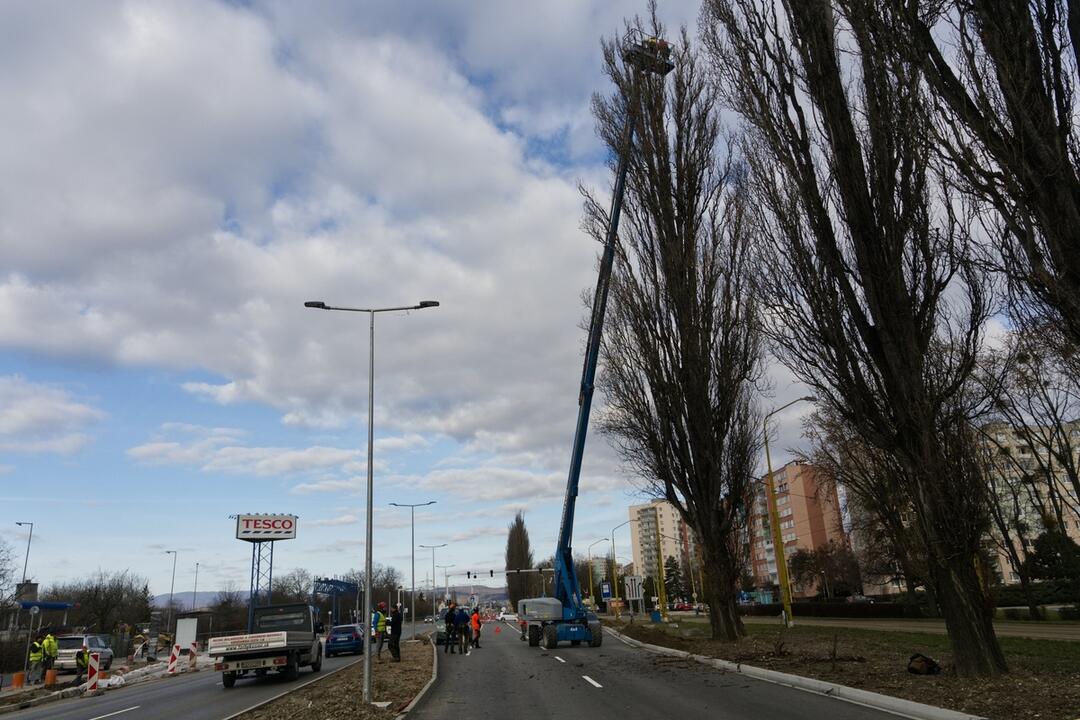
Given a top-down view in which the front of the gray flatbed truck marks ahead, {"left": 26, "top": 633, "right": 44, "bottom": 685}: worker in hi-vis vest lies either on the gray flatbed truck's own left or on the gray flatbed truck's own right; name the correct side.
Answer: on the gray flatbed truck's own left

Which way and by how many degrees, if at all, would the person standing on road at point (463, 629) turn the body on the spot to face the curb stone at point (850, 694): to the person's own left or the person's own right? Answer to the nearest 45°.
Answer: approximately 180°

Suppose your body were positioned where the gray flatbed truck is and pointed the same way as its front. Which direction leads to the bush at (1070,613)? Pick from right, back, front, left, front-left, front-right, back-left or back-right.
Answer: front-right

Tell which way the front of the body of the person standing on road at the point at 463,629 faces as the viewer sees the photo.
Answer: away from the camera

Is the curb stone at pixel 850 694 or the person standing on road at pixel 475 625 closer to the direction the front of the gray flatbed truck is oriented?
the person standing on road

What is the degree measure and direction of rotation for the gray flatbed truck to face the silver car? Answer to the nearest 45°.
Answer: approximately 90° to its left

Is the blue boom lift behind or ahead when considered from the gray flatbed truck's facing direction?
ahead

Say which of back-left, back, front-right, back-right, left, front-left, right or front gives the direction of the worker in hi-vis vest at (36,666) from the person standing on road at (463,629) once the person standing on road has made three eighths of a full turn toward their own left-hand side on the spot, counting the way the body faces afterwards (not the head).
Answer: front-right

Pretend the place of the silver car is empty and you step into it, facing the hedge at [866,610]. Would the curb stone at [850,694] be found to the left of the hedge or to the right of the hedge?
right

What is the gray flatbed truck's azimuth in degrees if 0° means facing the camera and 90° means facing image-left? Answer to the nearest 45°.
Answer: approximately 225°

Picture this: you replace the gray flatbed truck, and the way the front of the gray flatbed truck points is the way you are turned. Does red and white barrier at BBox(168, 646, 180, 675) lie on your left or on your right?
on your left

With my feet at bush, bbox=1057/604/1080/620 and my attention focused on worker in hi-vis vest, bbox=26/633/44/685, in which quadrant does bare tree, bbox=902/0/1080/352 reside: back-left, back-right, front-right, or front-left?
front-left
